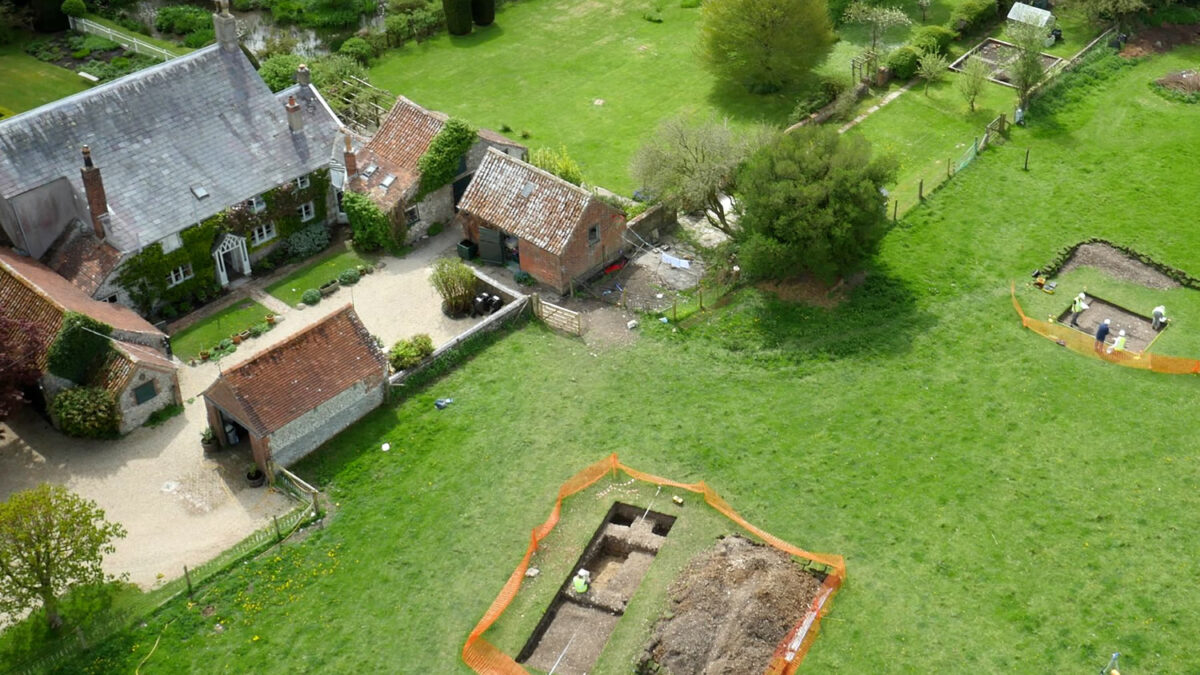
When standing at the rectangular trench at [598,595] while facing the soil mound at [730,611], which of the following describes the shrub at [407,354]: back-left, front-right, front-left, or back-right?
back-left

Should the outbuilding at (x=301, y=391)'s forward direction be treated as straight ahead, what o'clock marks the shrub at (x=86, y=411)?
The shrub is roughly at 2 o'clock from the outbuilding.

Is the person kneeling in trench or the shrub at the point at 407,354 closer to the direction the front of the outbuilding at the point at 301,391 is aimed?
the person kneeling in trench

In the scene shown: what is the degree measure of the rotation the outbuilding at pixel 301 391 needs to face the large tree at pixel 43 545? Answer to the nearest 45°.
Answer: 0° — it already faces it

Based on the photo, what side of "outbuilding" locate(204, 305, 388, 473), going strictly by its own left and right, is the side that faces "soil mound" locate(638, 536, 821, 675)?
left

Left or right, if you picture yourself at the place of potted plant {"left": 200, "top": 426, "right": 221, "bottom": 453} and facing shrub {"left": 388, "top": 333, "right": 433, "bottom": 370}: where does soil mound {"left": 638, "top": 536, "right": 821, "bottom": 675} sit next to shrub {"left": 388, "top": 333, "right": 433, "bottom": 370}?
right

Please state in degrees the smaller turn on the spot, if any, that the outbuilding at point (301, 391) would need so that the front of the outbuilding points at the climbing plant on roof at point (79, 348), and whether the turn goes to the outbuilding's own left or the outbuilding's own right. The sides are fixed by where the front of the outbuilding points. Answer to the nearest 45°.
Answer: approximately 90° to the outbuilding's own right

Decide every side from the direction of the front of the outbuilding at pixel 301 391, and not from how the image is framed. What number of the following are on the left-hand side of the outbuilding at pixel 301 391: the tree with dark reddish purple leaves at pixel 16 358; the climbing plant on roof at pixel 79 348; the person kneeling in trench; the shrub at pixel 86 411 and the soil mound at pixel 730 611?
2

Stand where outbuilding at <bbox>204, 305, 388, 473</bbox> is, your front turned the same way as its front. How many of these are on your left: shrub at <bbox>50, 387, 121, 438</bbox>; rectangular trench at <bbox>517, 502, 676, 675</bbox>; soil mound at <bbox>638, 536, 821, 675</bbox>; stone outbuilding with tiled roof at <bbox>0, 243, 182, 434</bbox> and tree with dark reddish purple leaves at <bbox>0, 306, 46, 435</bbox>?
2

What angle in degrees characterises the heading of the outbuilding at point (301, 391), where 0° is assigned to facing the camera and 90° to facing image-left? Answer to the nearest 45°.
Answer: approximately 45°

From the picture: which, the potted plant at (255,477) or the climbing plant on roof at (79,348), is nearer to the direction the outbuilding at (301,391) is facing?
the potted plant

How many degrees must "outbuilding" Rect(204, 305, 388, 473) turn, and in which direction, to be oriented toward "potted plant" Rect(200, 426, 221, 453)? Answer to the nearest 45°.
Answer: approximately 45° to its right

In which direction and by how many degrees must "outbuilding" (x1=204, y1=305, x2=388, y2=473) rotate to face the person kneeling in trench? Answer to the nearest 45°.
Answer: approximately 90° to its left
